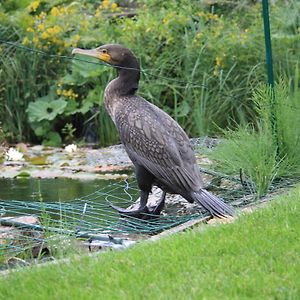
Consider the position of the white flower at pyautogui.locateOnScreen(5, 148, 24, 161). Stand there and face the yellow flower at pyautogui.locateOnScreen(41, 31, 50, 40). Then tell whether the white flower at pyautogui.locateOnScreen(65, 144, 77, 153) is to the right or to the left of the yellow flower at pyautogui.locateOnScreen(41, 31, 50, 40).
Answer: right

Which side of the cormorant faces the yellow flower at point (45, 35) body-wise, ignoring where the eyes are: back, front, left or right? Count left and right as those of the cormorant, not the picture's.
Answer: right

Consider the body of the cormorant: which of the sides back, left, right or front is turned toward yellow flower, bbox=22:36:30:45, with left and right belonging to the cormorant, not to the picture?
right

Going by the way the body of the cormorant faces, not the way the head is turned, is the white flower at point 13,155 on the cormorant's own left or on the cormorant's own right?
on the cormorant's own right

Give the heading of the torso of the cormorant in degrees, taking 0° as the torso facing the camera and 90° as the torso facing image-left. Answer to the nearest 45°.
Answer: approximately 90°

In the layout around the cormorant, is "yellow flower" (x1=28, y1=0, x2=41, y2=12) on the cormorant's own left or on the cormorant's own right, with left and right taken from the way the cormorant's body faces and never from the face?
on the cormorant's own right

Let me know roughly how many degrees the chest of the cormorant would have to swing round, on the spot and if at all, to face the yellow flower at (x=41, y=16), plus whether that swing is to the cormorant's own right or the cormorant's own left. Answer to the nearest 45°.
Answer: approximately 90° to the cormorant's own right

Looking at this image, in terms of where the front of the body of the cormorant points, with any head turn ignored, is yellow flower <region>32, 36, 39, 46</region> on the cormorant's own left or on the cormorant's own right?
on the cormorant's own right
